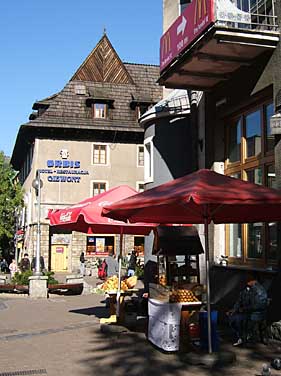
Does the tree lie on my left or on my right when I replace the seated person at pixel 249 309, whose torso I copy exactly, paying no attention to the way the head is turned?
on my right

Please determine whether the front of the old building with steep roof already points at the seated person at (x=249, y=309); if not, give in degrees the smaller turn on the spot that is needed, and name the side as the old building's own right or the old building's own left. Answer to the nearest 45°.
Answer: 0° — it already faces them

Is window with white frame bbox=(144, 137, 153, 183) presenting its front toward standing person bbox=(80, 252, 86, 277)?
no

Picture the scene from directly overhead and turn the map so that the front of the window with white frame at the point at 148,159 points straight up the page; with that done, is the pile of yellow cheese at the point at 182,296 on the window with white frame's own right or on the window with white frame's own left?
on the window with white frame's own left

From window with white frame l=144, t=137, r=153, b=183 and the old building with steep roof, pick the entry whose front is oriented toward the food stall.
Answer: the old building with steep roof

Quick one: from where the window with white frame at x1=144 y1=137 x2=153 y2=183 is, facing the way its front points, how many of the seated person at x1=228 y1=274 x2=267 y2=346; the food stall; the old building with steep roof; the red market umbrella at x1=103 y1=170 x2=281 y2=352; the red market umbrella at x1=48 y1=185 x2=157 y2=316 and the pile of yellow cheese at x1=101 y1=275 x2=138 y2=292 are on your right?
1

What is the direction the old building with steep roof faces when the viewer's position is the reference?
facing the viewer

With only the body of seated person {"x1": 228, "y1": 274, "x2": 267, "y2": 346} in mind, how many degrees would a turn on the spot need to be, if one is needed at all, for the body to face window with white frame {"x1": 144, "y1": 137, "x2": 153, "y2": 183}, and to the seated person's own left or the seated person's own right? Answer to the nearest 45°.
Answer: approximately 135° to the seated person's own right

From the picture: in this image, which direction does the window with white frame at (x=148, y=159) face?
to the viewer's left

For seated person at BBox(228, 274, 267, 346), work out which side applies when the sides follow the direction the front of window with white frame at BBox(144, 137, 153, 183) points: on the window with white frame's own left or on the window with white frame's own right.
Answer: on the window with white frame's own left

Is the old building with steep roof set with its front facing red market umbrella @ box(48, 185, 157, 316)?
yes

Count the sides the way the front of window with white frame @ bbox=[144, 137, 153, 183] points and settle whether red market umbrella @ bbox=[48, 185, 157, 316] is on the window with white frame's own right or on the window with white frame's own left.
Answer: on the window with white frame's own left

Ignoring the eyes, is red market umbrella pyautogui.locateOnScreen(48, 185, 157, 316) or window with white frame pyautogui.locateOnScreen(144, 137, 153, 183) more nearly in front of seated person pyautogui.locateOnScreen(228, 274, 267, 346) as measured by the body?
the red market umbrella

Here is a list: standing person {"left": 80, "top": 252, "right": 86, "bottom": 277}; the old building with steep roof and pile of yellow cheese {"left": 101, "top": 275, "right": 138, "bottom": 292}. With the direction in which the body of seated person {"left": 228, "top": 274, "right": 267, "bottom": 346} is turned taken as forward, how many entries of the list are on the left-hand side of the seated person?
0

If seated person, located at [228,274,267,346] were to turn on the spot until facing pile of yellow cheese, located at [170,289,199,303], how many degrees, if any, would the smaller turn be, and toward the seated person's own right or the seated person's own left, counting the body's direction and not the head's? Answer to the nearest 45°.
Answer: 0° — they already face it

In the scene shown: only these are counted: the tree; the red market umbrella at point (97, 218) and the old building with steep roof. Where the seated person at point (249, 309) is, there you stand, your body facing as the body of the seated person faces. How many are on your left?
0
